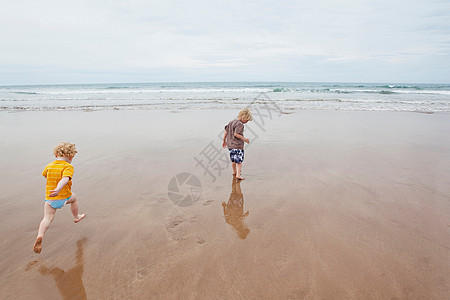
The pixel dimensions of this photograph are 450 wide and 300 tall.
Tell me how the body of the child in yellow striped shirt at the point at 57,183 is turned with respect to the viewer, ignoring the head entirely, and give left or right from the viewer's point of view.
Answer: facing away from the viewer and to the right of the viewer

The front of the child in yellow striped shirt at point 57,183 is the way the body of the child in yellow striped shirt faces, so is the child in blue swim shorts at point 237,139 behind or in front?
in front
